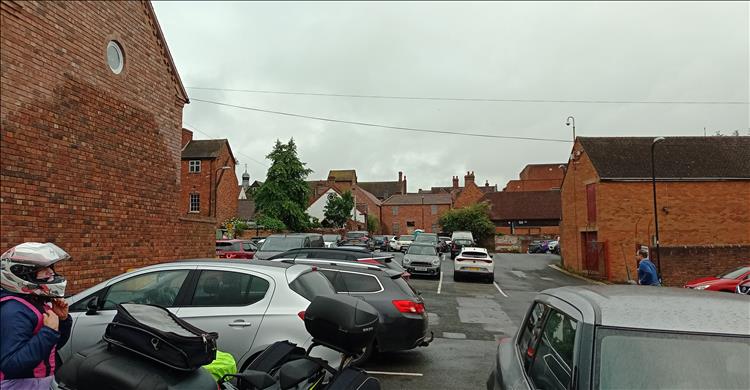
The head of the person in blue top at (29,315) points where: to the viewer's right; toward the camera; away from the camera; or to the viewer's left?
to the viewer's right

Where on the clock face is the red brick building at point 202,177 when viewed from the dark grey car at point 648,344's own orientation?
The red brick building is roughly at 12 o'clock from the dark grey car.

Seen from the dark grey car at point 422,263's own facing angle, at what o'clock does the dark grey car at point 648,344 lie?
the dark grey car at point 648,344 is roughly at 12 o'clock from the dark grey car at point 422,263.

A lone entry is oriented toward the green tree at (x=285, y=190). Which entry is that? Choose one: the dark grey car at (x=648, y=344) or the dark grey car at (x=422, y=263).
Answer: the dark grey car at (x=648, y=344)

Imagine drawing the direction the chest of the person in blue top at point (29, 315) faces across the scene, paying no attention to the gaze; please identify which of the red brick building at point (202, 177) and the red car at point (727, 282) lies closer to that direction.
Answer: the red car

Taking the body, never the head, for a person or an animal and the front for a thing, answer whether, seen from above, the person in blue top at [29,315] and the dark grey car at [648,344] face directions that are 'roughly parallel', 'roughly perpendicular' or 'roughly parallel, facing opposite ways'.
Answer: roughly perpendicular

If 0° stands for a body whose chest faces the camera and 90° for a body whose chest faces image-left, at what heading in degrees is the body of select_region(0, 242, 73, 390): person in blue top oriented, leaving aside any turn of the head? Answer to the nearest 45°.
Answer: approximately 270°

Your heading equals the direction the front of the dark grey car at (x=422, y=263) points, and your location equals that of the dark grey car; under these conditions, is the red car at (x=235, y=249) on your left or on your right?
on your right
